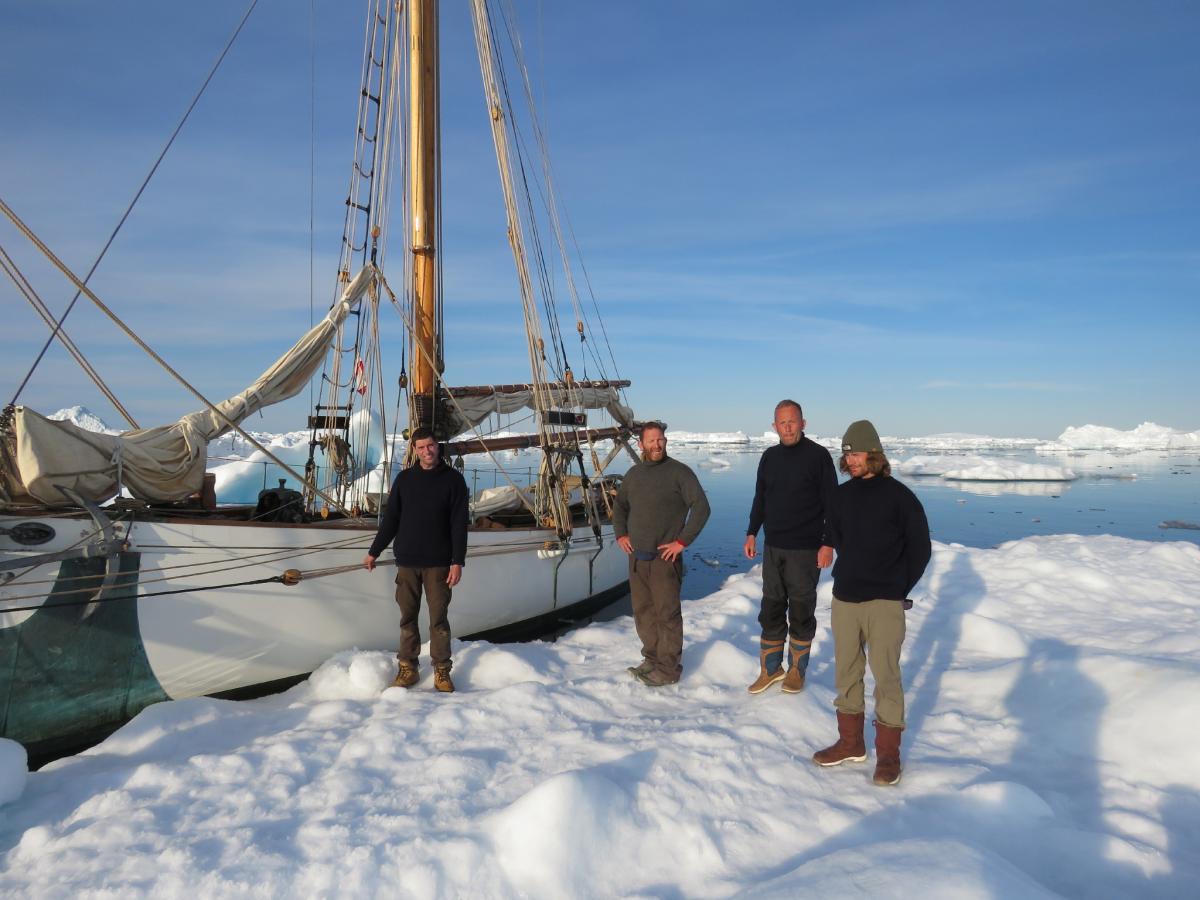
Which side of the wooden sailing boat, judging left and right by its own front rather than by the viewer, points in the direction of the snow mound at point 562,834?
left

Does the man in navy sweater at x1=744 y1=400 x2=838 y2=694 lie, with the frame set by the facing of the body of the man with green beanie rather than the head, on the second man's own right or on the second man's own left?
on the second man's own right

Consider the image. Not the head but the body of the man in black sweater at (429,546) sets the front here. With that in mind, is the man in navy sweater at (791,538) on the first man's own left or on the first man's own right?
on the first man's own left
